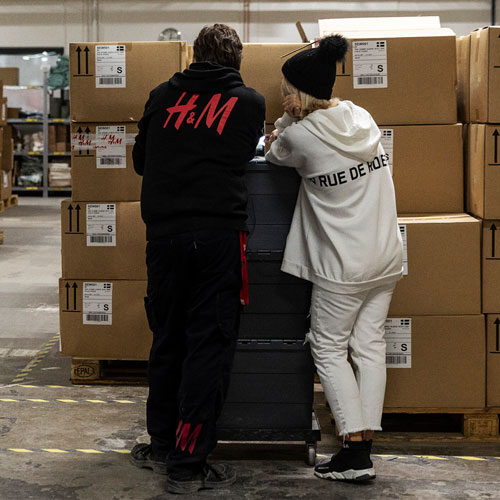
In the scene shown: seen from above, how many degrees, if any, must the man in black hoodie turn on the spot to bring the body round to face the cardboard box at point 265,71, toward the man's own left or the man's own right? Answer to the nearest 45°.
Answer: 0° — they already face it

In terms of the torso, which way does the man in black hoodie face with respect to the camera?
away from the camera

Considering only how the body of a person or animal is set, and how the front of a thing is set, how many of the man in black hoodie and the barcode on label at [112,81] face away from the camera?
1

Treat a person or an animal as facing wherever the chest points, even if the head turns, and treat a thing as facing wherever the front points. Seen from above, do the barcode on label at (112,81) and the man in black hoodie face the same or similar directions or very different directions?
very different directions

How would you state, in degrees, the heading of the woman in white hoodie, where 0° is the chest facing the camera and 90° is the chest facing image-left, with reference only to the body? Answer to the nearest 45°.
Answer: approximately 135°

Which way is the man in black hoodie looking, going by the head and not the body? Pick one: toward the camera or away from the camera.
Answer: away from the camera

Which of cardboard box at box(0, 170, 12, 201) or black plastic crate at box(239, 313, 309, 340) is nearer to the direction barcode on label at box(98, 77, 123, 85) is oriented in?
the black plastic crate

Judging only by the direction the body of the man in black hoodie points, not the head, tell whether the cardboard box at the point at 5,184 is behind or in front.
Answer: in front

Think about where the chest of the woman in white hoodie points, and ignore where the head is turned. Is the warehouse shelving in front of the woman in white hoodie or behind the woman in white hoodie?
in front
